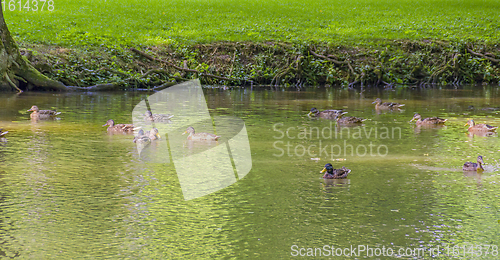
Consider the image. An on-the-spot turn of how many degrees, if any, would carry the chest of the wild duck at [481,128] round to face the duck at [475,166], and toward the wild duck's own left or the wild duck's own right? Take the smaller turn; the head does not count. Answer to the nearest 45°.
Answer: approximately 90° to the wild duck's own left

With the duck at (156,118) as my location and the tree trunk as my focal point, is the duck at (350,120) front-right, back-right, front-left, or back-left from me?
back-right

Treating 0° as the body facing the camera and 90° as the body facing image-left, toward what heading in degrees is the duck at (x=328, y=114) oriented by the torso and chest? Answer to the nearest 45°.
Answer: approximately 90°

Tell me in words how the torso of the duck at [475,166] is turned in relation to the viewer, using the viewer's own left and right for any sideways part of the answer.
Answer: facing to the right of the viewer

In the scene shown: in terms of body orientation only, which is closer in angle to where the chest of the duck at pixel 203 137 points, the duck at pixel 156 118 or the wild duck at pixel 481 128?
the duck

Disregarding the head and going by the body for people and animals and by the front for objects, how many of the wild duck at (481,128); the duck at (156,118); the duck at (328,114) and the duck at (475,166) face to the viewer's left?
3

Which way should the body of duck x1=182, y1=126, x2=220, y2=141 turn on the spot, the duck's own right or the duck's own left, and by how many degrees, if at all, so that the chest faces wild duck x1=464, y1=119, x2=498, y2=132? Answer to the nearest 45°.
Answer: approximately 180°

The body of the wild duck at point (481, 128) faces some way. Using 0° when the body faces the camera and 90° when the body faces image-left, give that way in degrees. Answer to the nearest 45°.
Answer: approximately 90°

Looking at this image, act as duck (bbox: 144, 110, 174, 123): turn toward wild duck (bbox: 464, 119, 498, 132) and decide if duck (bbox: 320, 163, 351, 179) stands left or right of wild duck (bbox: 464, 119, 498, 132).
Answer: right

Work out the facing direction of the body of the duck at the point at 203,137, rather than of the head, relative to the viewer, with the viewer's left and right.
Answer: facing to the left of the viewer

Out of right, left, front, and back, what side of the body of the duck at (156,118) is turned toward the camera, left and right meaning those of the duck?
left
